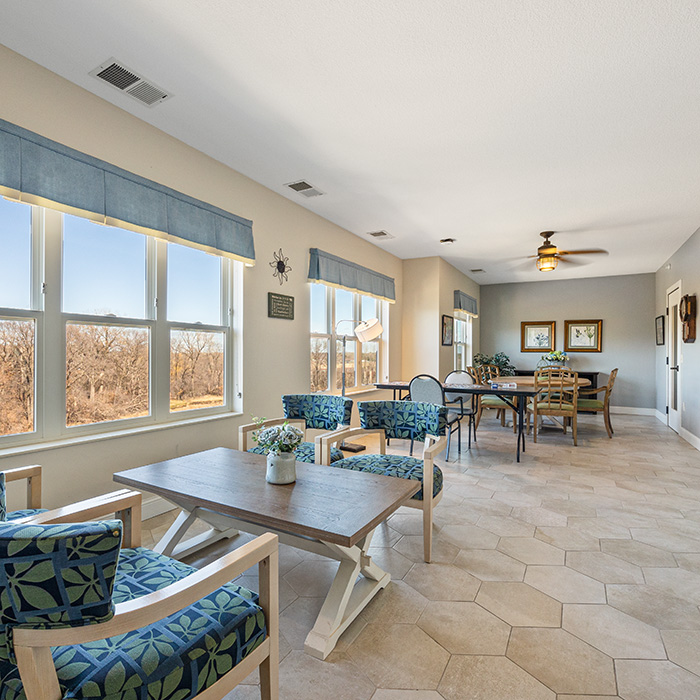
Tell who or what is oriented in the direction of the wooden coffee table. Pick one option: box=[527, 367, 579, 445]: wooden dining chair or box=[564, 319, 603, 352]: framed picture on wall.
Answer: the framed picture on wall

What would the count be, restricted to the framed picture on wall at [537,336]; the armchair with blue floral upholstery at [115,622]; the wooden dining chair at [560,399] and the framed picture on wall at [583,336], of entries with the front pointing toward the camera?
2

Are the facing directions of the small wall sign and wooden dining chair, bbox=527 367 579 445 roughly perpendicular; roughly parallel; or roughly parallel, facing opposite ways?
roughly perpendicular

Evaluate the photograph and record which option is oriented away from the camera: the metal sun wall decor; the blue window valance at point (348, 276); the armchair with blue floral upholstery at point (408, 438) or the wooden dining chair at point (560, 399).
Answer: the wooden dining chair

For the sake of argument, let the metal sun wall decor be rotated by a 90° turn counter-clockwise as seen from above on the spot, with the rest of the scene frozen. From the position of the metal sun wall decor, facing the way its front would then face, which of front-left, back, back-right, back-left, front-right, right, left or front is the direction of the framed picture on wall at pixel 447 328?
front

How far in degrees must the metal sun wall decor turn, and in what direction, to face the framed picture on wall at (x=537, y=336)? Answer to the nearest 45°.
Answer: approximately 90° to its left

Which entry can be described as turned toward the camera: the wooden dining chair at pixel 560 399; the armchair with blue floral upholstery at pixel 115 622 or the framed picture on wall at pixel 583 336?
the framed picture on wall

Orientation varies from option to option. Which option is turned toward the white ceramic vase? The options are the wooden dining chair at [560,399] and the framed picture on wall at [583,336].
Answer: the framed picture on wall

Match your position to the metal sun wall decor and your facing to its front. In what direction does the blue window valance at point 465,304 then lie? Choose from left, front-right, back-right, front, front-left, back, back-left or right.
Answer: left

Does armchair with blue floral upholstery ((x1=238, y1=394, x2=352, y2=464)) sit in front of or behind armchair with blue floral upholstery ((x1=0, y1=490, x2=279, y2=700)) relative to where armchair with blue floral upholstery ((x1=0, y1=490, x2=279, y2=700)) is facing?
in front

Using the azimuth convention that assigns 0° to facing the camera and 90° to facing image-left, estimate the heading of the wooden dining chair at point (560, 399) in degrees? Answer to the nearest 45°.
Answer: approximately 180°

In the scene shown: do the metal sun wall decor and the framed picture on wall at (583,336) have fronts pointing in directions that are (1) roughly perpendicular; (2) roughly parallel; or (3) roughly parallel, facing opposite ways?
roughly perpendicular

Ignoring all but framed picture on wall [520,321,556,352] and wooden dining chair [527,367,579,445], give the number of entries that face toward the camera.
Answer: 1

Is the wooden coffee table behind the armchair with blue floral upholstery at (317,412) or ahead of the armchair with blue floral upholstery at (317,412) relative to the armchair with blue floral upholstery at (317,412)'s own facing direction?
ahead

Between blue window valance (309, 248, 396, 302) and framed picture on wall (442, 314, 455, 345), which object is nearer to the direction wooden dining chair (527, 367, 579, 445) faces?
the framed picture on wall

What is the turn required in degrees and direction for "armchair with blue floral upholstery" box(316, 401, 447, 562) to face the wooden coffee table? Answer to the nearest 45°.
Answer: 0° — it already faces it

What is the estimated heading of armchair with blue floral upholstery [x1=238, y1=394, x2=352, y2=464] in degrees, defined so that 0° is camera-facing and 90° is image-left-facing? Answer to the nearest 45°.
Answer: approximately 45°

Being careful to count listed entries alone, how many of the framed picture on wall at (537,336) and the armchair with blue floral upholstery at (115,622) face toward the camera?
1
